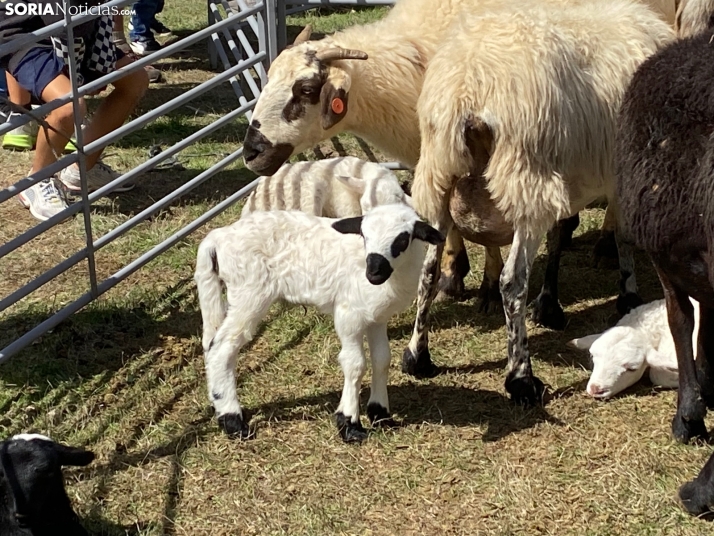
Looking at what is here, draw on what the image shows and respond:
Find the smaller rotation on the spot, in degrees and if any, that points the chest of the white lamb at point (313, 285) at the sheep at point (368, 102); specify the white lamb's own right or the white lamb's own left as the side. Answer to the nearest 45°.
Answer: approximately 90° to the white lamb's own left

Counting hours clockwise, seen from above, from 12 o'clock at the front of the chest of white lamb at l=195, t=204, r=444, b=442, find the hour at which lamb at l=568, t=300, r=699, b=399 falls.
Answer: The lamb is roughly at 12 o'clock from the white lamb.

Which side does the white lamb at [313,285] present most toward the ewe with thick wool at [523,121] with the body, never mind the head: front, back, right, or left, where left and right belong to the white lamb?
front

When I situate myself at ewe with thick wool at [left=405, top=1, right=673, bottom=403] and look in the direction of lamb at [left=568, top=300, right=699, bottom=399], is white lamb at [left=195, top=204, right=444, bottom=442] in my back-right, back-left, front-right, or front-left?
back-right

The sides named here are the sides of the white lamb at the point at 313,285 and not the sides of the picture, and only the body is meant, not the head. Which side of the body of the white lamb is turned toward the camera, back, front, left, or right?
right

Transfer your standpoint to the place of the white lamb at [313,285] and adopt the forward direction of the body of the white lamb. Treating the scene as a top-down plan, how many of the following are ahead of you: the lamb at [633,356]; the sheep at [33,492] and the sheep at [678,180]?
2

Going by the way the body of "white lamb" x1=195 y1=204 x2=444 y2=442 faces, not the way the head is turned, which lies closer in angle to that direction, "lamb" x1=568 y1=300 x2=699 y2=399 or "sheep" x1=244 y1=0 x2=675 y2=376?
the lamb

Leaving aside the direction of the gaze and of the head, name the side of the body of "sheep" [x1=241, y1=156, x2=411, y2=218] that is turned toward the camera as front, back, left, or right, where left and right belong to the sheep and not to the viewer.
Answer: right

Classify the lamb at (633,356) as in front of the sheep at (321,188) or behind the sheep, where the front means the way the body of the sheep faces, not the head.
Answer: in front

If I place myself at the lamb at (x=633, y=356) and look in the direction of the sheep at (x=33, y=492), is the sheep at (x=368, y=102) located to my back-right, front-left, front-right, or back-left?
front-right
